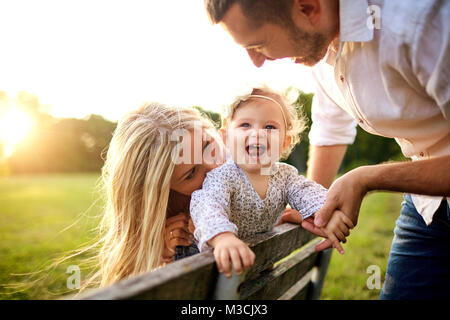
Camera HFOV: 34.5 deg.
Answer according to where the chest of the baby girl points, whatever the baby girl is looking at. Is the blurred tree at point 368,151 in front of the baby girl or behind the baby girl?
behind

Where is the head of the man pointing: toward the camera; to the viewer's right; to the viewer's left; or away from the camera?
to the viewer's left

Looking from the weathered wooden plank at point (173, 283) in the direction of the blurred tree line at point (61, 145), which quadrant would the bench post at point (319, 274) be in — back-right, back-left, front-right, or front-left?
front-right

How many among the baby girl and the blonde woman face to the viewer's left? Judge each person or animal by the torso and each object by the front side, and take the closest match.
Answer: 0

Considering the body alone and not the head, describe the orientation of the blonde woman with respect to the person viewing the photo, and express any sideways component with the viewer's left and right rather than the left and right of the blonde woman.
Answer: facing the viewer and to the right of the viewer

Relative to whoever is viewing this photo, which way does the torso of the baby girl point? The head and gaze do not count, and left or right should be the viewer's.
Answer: facing the viewer

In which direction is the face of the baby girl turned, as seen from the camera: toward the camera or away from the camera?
toward the camera

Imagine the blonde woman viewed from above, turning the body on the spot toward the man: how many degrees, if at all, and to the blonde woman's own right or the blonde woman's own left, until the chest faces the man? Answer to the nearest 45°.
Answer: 0° — they already face them

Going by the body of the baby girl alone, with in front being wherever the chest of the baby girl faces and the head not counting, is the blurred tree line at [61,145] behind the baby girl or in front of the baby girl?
behind

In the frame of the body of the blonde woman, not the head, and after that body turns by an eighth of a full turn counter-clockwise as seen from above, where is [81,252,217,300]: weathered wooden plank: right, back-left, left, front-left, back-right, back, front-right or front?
right
